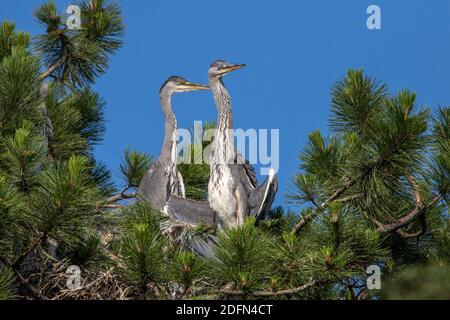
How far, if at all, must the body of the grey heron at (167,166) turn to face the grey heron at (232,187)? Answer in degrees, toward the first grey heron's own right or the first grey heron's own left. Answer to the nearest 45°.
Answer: approximately 45° to the first grey heron's own right

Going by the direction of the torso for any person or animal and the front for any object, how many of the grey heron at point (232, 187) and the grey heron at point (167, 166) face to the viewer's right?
1

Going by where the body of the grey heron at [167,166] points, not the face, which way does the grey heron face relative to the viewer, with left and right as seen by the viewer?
facing to the right of the viewer

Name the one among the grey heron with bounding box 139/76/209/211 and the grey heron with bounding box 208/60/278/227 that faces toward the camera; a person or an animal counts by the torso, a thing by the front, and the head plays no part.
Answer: the grey heron with bounding box 208/60/278/227

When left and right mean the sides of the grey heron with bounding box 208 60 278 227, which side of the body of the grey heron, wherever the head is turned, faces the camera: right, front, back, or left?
front

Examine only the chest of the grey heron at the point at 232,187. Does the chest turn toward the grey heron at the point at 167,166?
no

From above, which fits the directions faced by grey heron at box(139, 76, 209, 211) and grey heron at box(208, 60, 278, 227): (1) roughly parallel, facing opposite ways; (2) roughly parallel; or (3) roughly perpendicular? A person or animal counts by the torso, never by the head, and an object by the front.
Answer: roughly perpendicular
